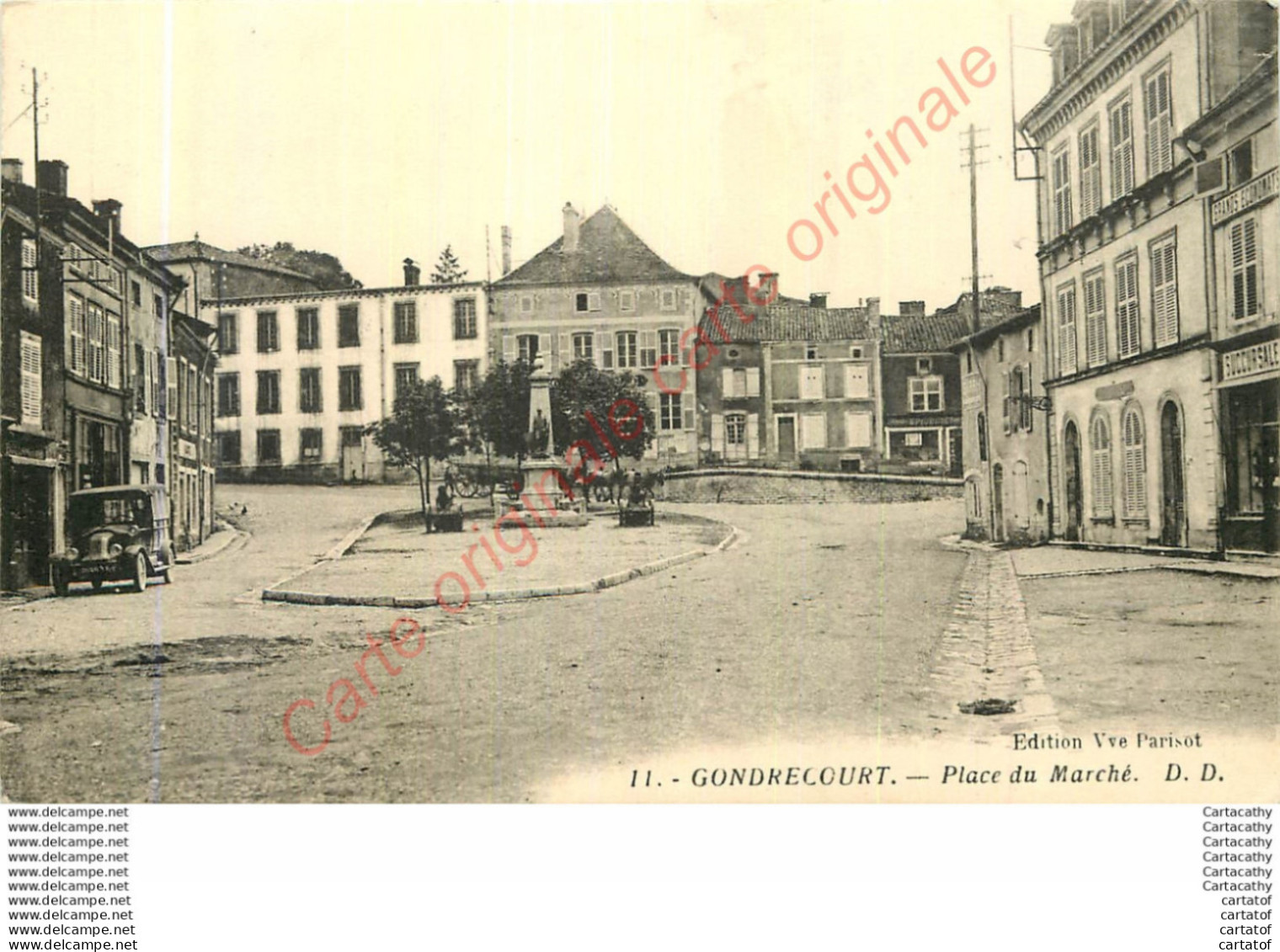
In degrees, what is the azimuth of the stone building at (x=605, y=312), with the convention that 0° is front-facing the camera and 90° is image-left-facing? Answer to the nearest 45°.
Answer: approximately 0°

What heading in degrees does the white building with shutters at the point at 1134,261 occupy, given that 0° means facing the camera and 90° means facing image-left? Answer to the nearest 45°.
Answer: approximately 45°

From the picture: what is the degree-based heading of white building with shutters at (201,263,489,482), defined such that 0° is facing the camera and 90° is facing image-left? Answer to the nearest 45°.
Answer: approximately 0°

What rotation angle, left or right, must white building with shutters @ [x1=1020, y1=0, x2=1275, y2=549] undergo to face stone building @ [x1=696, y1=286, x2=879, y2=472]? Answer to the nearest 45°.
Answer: approximately 45° to its right

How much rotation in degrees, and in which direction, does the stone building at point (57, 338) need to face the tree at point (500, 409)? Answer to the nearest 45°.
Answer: approximately 45° to its left
